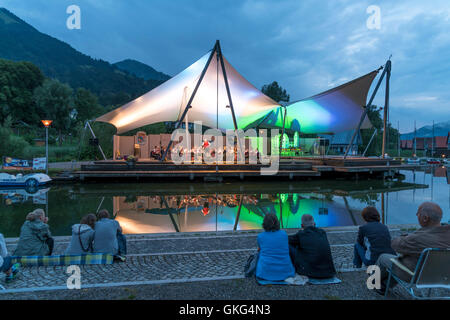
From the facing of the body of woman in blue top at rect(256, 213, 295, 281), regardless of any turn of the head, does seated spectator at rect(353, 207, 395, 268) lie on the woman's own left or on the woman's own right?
on the woman's own right

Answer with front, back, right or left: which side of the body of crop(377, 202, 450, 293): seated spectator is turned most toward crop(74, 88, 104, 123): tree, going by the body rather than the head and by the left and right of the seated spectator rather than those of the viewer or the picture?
front

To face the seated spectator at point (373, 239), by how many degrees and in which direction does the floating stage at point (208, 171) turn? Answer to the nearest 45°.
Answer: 0° — it already faces them

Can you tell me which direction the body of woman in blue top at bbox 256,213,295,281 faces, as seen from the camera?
away from the camera

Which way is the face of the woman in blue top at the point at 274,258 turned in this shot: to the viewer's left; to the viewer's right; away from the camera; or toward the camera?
away from the camera

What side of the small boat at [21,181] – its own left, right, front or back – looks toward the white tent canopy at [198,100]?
front

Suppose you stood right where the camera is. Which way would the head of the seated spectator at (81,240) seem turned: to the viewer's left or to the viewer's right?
to the viewer's right

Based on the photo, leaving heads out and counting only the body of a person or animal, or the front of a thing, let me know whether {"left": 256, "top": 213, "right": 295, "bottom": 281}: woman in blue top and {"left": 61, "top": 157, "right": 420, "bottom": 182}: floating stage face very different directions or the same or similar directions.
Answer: very different directions

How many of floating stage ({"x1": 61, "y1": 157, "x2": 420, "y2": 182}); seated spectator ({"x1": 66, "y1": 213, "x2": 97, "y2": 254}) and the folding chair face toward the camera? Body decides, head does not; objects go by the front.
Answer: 1

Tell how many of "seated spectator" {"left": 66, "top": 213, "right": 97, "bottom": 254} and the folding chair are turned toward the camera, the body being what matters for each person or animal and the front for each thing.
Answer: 0

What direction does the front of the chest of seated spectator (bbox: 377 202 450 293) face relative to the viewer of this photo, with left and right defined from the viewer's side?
facing away from the viewer and to the left of the viewer
